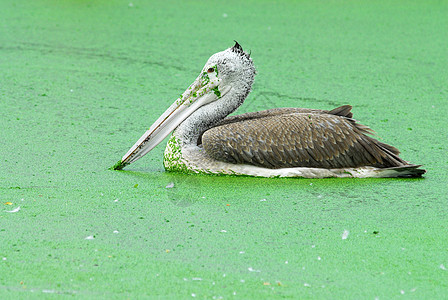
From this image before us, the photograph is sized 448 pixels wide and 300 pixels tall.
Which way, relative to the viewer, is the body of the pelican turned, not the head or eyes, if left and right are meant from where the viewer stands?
facing to the left of the viewer
